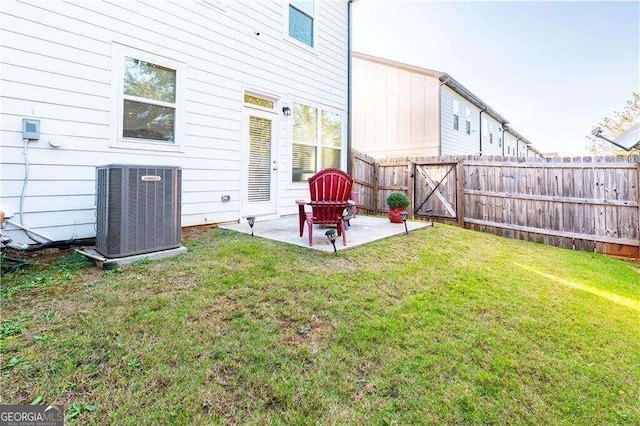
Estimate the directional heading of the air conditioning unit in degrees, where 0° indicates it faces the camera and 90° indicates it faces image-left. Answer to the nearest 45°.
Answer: approximately 315°

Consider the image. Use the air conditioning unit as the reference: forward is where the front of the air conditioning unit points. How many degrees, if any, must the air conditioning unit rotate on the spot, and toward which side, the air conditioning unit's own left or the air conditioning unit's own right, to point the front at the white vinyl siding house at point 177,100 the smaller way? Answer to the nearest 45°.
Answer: approximately 135° to the air conditioning unit's own left

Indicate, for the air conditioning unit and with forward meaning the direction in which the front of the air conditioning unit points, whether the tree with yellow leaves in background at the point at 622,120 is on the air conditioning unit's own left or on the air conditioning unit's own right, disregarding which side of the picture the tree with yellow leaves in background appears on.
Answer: on the air conditioning unit's own left
